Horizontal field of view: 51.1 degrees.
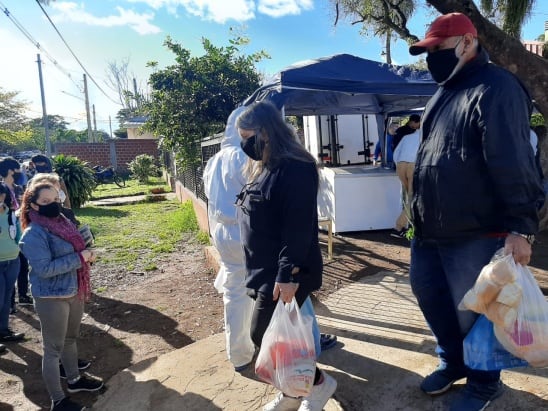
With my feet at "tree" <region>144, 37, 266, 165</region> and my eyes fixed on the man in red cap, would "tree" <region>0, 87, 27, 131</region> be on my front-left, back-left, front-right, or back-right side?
back-right

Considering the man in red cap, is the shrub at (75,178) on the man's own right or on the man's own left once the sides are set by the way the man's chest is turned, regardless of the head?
on the man's own right

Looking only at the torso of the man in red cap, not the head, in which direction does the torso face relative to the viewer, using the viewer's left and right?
facing the viewer and to the left of the viewer

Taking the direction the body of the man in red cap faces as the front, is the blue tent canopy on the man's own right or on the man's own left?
on the man's own right

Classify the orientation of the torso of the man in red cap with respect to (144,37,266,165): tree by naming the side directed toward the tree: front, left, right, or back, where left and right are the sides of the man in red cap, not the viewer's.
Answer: right

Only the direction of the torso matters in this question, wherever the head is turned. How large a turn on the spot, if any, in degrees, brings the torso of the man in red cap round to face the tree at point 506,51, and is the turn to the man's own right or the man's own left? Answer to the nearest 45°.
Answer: approximately 135° to the man's own right

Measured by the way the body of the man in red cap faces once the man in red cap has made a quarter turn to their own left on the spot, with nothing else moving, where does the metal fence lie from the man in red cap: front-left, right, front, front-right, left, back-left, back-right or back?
back
